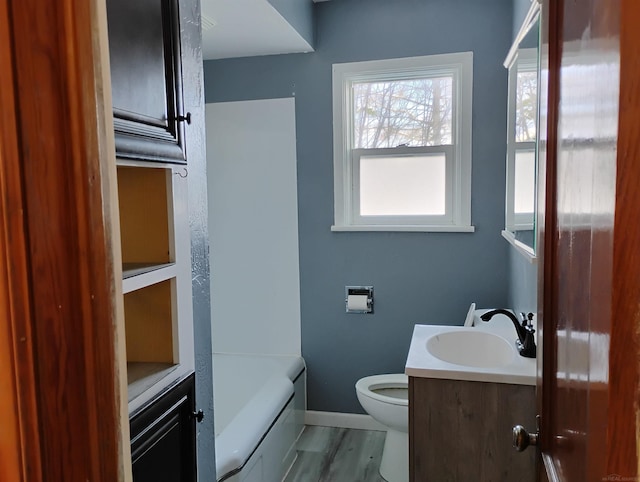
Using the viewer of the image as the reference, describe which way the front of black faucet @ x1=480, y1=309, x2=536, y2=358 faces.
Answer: facing to the left of the viewer

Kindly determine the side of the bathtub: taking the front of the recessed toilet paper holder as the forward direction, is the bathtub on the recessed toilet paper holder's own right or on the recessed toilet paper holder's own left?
on the recessed toilet paper holder's own right

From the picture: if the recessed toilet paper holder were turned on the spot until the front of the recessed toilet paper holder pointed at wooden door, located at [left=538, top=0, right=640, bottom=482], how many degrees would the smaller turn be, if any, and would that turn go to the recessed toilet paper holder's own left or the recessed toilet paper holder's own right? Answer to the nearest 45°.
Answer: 0° — it already faces it

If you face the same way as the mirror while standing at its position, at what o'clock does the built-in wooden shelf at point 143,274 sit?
The built-in wooden shelf is roughly at 10 o'clock from the mirror.

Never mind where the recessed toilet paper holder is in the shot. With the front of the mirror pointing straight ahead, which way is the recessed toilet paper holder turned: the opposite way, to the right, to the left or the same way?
to the left

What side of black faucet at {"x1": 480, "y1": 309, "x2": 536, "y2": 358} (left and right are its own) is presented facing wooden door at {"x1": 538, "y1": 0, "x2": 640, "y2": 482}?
left

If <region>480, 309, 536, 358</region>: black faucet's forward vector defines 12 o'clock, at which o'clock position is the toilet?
The toilet is roughly at 1 o'clock from the black faucet.

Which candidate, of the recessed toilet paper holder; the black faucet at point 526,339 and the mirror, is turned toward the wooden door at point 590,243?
the recessed toilet paper holder

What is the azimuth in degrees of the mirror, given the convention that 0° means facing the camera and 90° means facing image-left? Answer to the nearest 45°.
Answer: approximately 90°

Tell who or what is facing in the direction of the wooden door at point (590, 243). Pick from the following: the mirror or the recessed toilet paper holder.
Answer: the recessed toilet paper holder

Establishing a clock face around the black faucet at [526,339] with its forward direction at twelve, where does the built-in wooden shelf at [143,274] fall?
The built-in wooden shelf is roughly at 10 o'clock from the black faucet.

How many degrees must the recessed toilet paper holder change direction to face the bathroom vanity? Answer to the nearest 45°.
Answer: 0° — it already faces it
